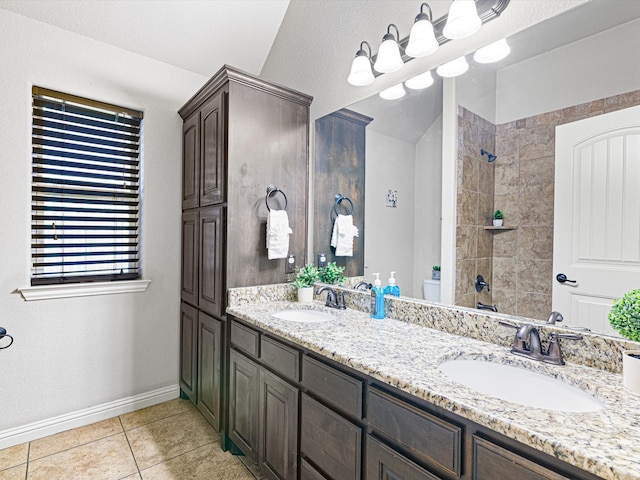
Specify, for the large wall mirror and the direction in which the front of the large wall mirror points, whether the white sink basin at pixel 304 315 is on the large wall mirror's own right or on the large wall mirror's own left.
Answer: on the large wall mirror's own right

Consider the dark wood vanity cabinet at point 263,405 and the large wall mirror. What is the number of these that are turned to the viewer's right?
0

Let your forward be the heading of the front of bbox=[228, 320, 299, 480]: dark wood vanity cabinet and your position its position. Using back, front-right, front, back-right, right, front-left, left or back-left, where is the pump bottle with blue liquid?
back-left

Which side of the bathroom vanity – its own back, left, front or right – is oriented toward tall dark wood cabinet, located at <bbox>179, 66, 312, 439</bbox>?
right

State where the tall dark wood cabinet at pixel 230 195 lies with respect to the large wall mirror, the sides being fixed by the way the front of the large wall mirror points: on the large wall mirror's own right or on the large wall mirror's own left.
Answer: on the large wall mirror's own right

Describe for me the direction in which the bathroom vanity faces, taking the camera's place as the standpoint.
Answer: facing the viewer and to the left of the viewer

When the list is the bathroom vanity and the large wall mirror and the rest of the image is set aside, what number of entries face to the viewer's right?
0

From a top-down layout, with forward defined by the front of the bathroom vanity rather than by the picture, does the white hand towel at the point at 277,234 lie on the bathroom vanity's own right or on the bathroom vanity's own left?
on the bathroom vanity's own right

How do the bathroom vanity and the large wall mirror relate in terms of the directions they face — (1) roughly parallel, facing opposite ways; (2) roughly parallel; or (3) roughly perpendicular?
roughly parallel
